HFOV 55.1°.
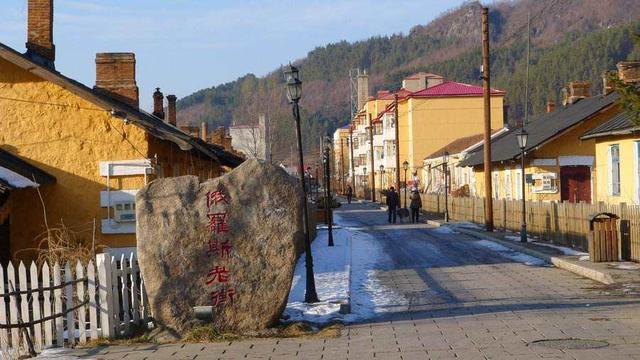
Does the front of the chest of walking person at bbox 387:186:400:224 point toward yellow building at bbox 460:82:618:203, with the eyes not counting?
no

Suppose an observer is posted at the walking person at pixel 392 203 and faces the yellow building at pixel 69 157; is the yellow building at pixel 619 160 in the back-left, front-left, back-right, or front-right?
front-left
